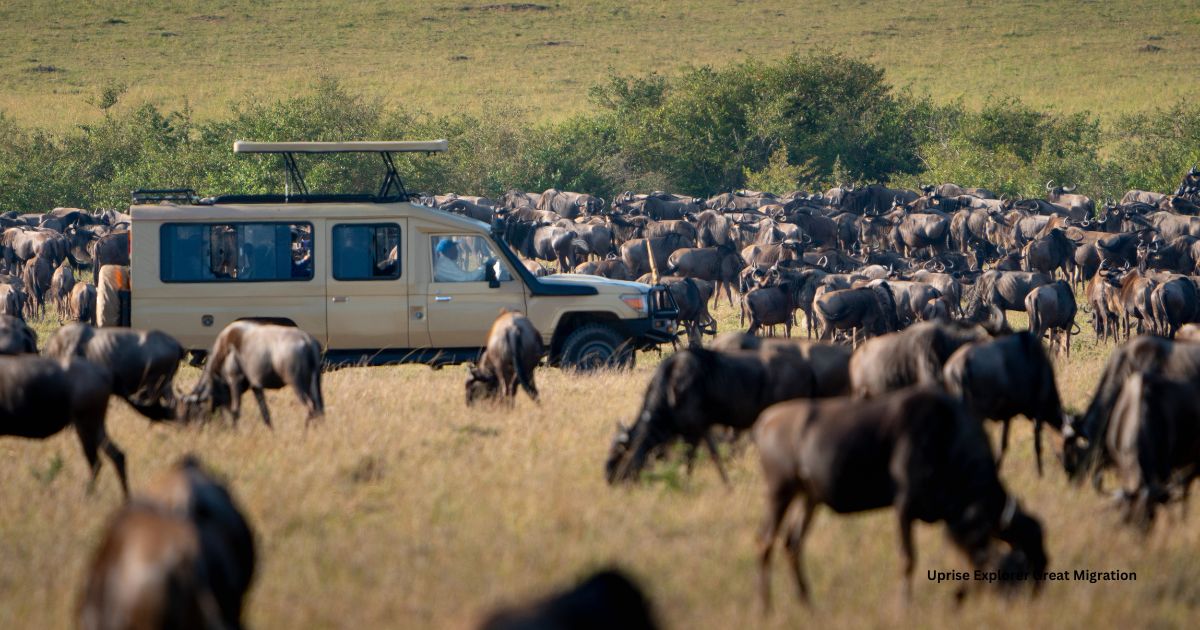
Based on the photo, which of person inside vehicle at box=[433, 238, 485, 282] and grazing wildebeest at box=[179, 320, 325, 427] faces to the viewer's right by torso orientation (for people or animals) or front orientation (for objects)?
the person inside vehicle

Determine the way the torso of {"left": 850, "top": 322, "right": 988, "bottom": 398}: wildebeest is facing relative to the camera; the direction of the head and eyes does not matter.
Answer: to the viewer's right

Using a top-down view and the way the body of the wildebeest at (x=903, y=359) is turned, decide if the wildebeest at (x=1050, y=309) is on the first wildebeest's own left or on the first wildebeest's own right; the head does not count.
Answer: on the first wildebeest's own left

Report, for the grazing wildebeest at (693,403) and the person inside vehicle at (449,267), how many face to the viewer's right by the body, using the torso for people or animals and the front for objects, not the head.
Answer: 1

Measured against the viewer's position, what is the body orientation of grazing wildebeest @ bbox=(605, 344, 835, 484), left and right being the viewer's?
facing to the left of the viewer

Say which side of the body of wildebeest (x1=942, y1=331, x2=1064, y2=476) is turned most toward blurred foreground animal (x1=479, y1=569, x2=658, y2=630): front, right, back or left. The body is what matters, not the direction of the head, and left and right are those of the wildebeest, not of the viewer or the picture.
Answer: right

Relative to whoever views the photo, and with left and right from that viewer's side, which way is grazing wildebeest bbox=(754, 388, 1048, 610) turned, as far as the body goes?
facing to the right of the viewer

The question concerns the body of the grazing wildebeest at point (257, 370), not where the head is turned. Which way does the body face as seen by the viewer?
to the viewer's left

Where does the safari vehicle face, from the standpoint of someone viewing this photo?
facing to the right of the viewer

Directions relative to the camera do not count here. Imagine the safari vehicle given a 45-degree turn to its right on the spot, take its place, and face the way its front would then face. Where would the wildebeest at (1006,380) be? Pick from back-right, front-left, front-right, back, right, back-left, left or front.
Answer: front
